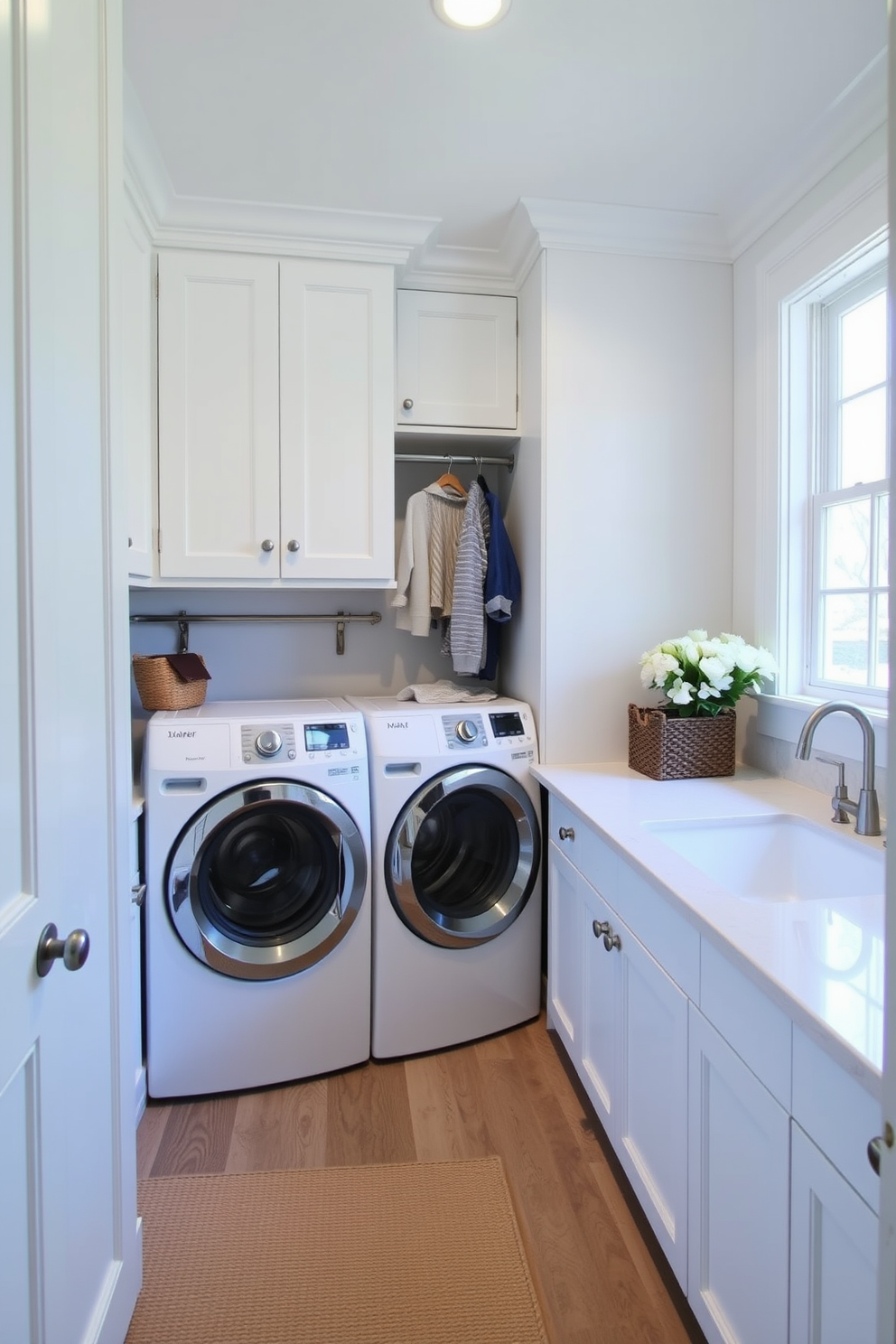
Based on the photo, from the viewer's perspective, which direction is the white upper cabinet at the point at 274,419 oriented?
toward the camera

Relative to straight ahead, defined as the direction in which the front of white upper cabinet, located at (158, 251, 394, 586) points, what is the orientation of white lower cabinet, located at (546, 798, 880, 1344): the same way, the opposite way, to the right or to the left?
to the right

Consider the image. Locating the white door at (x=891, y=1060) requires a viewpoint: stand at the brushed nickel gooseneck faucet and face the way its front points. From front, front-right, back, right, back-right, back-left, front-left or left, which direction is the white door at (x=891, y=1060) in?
front-left

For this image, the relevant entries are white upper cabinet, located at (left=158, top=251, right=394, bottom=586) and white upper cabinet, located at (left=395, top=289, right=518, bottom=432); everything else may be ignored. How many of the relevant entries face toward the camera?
2

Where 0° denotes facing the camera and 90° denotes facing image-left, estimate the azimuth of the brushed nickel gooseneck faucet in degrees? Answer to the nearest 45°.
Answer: approximately 45°

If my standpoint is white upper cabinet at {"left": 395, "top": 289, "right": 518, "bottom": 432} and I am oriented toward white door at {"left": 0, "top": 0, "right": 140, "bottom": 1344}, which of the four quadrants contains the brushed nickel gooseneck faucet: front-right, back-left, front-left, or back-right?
front-left

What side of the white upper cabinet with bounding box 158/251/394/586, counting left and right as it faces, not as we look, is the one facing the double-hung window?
left

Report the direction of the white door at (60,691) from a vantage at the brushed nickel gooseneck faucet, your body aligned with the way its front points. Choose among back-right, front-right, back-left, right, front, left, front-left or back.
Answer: front

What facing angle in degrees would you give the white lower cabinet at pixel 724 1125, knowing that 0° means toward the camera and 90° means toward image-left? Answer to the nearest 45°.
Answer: approximately 45°

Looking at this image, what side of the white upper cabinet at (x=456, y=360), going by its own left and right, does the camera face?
front

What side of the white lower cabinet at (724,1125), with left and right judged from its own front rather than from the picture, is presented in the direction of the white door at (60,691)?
front

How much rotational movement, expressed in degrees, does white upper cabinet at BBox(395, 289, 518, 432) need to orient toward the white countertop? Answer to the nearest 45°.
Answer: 0° — it already faces it
